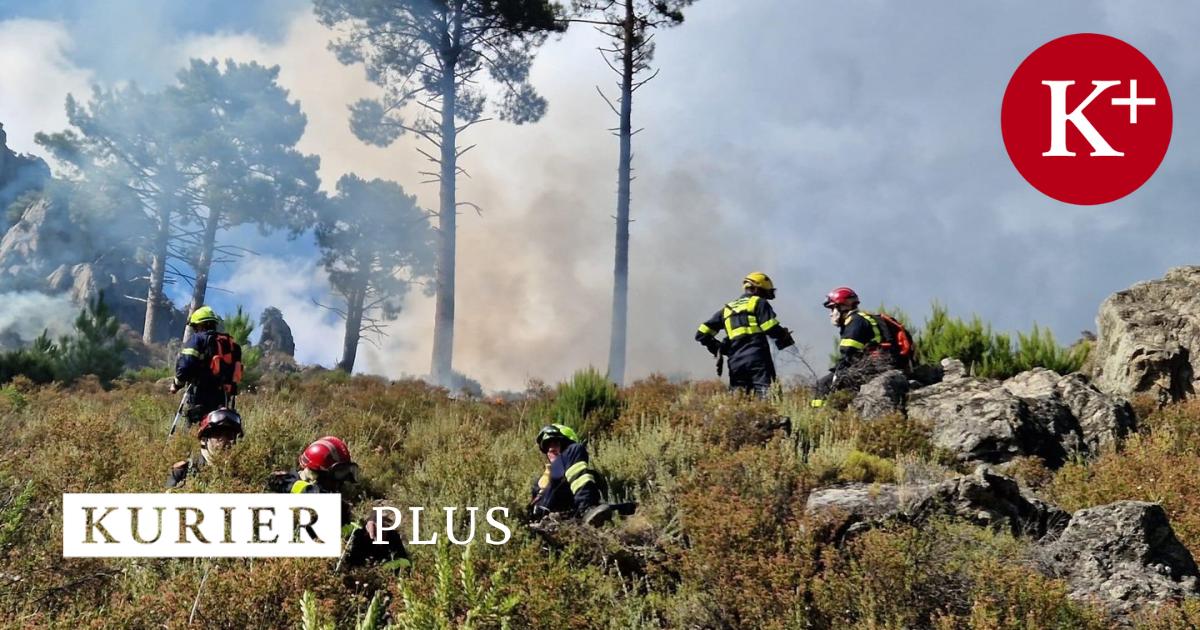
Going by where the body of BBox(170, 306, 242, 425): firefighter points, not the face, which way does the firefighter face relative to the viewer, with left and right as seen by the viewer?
facing away from the viewer and to the left of the viewer

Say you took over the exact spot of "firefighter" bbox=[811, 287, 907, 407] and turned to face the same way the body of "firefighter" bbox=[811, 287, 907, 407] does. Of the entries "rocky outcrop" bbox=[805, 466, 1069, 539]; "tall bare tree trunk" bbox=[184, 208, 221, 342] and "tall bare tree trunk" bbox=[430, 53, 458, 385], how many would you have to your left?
1

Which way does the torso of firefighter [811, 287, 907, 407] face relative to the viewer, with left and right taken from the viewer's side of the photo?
facing to the left of the viewer

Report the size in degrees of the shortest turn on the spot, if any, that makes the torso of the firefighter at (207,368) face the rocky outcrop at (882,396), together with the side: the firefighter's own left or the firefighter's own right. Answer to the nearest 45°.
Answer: approximately 135° to the firefighter's own right

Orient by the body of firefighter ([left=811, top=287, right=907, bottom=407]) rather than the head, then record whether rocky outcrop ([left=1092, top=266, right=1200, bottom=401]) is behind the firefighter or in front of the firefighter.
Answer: behind

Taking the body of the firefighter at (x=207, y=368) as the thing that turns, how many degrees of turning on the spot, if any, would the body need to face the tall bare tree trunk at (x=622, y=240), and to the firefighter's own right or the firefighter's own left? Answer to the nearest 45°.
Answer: approximately 90° to the firefighter's own right

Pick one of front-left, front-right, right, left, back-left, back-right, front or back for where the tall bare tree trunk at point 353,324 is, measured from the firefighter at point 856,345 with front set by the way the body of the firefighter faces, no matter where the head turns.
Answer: front-right

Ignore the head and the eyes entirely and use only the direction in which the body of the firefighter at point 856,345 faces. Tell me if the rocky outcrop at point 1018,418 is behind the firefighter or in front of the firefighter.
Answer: behind

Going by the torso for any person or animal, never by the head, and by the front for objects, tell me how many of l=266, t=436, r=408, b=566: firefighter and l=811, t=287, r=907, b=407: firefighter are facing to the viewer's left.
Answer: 1

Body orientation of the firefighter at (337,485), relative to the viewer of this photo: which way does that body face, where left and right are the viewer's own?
facing to the right of the viewer

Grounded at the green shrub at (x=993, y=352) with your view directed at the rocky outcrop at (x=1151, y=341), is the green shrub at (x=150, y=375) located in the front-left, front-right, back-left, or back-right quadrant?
back-right

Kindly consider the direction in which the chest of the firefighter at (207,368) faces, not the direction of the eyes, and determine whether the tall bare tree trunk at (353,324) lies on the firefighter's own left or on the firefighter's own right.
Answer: on the firefighter's own right
